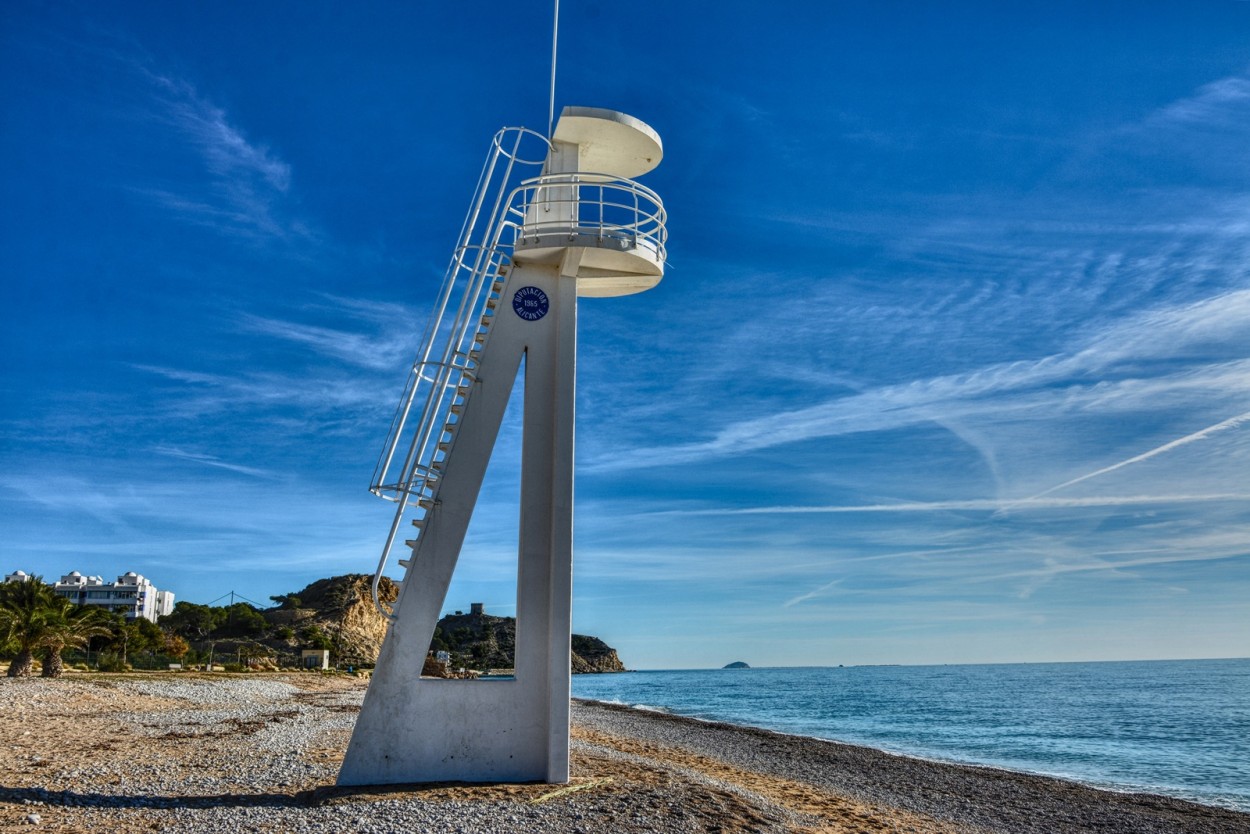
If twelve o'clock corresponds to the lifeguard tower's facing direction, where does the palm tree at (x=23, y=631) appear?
The palm tree is roughly at 8 o'clock from the lifeguard tower.

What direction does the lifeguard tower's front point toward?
to the viewer's right

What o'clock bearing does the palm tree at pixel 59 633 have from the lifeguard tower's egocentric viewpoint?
The palm tree is roughly at 8 o'clock from the lifeguard tower.
